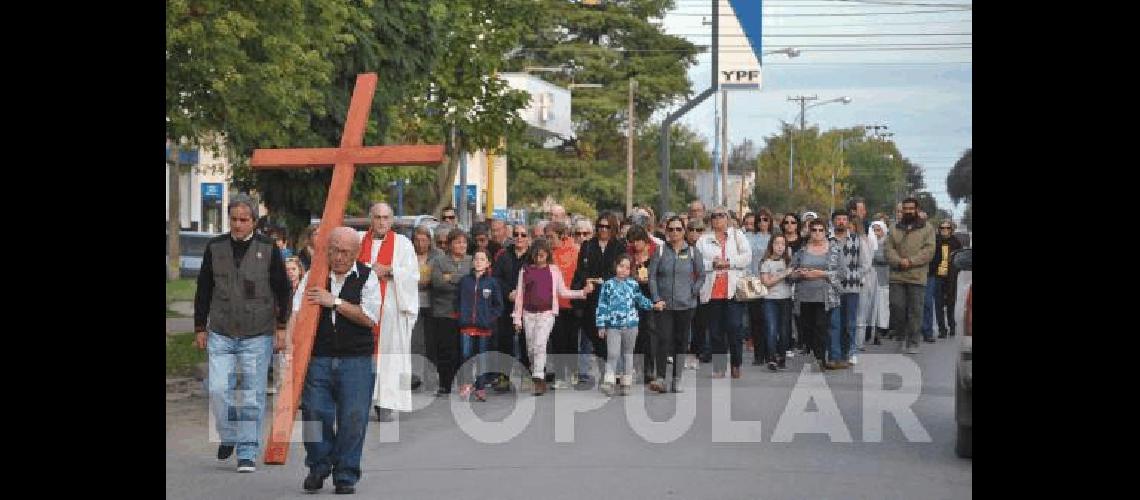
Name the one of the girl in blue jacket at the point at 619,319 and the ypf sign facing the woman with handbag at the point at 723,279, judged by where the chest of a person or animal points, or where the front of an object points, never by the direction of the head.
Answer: the ypf sign

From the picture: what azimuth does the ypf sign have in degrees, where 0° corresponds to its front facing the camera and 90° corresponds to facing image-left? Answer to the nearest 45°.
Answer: approximately 0°

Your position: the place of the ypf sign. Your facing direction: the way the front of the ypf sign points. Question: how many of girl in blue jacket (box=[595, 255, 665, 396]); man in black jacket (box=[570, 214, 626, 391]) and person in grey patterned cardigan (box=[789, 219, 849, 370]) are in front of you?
3

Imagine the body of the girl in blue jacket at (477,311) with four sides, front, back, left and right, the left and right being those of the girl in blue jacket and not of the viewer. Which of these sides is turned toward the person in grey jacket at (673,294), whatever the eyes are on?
left

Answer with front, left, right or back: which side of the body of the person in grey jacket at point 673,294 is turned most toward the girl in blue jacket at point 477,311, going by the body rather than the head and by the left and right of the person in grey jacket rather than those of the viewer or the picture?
right

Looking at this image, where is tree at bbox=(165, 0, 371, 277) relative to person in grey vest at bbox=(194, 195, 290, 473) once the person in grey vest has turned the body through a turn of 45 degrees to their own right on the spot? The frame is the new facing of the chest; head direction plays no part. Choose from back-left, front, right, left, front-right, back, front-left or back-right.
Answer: back-right

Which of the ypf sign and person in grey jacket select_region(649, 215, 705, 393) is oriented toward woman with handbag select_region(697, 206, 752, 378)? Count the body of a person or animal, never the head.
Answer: the ypf sign
